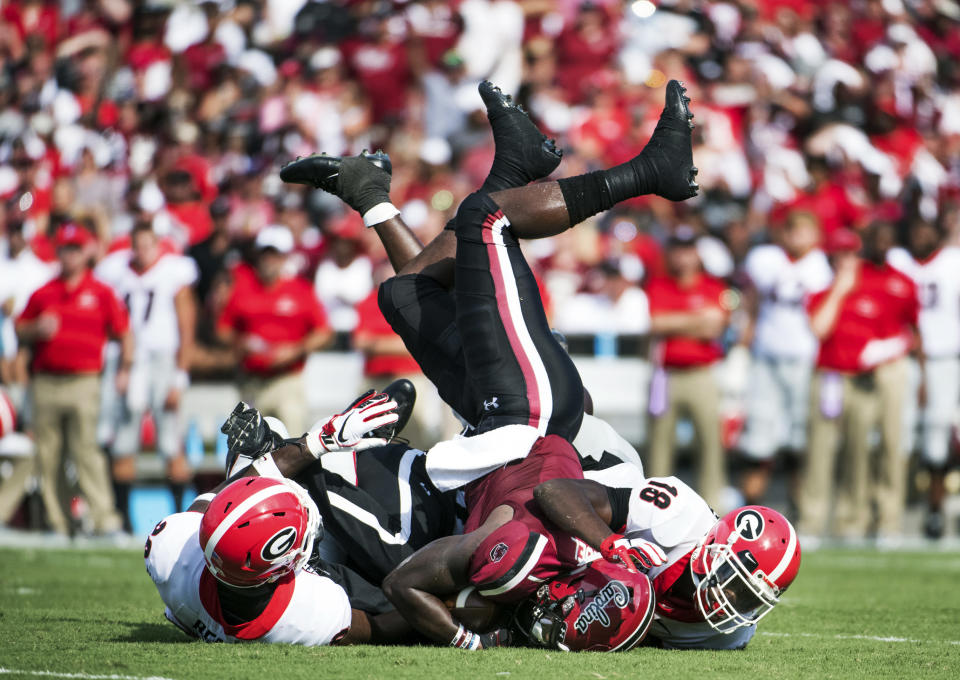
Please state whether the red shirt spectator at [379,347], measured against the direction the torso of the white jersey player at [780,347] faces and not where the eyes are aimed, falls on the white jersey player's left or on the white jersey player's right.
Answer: on the white jersey player's right

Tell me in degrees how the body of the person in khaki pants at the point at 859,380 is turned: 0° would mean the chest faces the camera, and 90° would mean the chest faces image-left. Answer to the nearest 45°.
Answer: approximately 0°

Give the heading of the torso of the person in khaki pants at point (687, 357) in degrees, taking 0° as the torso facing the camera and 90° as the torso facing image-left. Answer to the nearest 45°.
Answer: approximately 0°

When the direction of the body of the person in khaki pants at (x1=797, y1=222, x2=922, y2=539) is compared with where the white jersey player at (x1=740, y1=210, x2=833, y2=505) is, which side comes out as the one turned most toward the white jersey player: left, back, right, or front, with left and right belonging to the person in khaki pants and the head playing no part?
right

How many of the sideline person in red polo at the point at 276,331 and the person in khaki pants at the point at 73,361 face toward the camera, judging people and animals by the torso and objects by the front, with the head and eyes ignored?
2

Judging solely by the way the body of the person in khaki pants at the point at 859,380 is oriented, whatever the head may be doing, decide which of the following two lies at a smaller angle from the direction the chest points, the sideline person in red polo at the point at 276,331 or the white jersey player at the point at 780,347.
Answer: the sideline person in red polo

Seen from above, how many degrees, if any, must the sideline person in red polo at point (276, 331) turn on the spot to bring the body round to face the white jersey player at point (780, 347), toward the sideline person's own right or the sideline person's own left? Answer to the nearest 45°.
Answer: approximately 90° to the sideline person's own left

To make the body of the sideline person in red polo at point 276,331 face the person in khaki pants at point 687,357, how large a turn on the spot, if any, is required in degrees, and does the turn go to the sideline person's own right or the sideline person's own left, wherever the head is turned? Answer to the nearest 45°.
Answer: approximately 90° to the sideline person's own left

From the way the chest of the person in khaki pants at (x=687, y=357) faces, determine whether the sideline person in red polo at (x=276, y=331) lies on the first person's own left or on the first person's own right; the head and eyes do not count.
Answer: on the first person's own right
